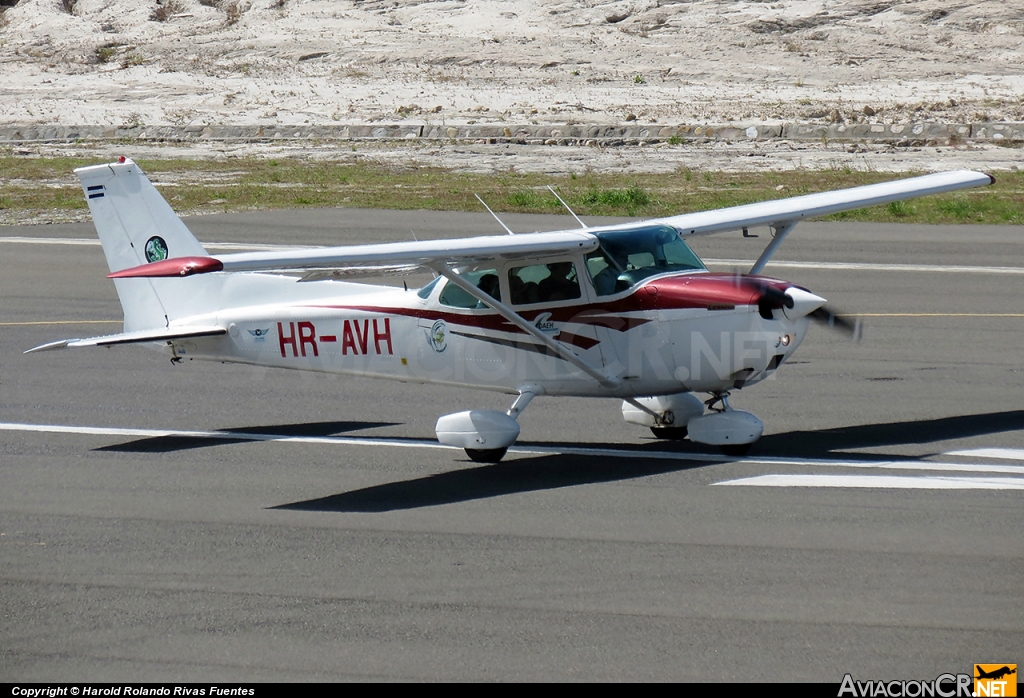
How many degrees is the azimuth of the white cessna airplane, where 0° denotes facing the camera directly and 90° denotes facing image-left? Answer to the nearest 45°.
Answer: approximately 315°
